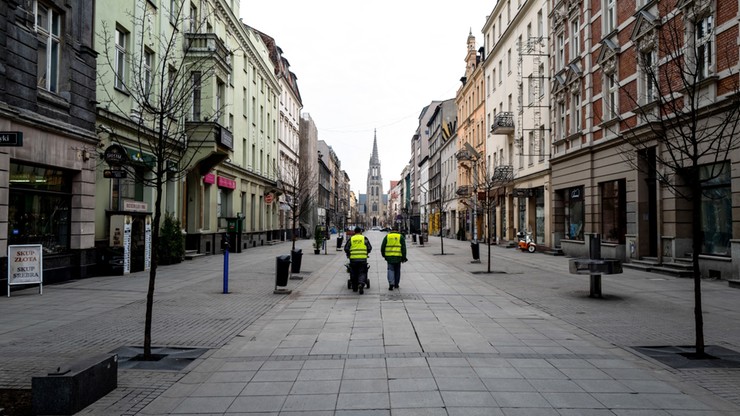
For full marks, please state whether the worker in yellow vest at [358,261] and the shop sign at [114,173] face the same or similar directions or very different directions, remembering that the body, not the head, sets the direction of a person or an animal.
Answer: very different directions

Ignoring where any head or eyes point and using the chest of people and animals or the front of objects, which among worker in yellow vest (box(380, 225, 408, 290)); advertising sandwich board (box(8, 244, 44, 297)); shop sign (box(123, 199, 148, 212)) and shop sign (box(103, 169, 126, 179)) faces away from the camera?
the worker in yellow vest

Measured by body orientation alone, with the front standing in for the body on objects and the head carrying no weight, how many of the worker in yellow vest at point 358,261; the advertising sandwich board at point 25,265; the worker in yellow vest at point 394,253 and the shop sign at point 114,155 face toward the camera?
2

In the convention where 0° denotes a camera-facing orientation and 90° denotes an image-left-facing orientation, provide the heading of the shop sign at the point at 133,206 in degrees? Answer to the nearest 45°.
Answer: approximately 315°

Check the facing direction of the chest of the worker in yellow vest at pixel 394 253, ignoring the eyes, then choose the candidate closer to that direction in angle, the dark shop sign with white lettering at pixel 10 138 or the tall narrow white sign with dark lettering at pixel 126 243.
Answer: the tall narrow white sign with dark lettering

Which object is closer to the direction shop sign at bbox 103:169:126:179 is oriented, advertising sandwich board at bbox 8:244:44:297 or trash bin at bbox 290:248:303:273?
the advertising sandwich board

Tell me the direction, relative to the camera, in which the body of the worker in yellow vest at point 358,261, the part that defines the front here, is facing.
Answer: away from the camera

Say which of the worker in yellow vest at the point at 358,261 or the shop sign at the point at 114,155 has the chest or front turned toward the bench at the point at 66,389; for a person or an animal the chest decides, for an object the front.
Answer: the shop sign

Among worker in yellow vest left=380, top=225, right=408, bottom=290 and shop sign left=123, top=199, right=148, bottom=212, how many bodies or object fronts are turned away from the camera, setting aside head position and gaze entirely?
1

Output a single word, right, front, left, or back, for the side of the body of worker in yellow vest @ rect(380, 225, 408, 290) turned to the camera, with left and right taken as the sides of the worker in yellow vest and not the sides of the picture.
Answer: back
